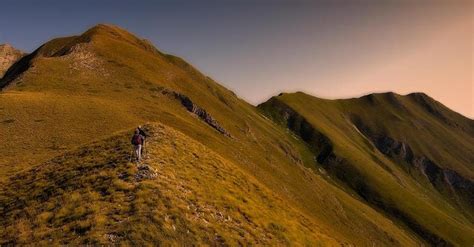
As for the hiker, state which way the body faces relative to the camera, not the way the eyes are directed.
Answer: away from the camera
